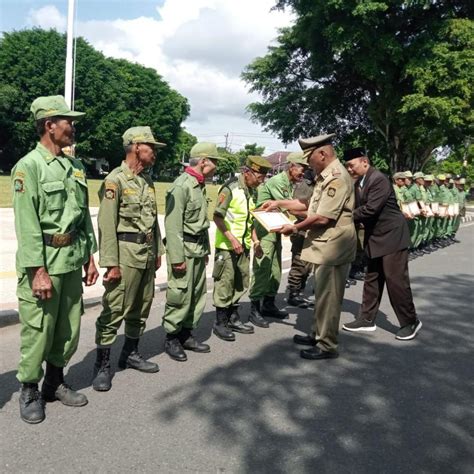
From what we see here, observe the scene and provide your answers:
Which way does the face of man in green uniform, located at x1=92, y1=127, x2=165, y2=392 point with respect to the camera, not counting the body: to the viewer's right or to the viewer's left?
to the viewer's right

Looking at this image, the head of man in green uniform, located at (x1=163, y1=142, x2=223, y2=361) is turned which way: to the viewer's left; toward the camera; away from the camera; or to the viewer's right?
to the viewer's right

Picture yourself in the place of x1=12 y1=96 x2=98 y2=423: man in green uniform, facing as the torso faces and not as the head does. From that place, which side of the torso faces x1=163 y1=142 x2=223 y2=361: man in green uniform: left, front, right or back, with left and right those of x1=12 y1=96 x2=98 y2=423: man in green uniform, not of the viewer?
left

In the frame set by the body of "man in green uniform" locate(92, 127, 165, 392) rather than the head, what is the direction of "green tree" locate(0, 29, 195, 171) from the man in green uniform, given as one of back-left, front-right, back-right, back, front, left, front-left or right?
back-left

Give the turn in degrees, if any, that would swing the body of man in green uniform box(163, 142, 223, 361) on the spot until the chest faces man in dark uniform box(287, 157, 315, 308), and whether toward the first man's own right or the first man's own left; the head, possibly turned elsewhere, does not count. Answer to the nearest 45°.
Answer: approximately 90° to the first man's own left

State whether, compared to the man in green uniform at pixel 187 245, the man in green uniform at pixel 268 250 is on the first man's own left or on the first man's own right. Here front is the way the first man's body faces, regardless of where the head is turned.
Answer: on the first man's own left

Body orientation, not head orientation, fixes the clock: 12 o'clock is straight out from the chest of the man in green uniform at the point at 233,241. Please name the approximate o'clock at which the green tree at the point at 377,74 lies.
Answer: The green tree is roughly at 8 o'clock from the man in green uniform.

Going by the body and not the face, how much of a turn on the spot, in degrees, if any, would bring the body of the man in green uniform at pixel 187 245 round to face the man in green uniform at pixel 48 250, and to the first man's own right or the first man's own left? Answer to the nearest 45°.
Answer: approximately 90° to the first man's own right

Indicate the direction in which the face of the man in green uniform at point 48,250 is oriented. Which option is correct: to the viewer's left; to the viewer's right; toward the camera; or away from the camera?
to the viewer's right

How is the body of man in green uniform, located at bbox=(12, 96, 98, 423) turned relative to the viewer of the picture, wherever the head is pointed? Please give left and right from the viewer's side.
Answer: facing the viewer and to the right of the viewer
